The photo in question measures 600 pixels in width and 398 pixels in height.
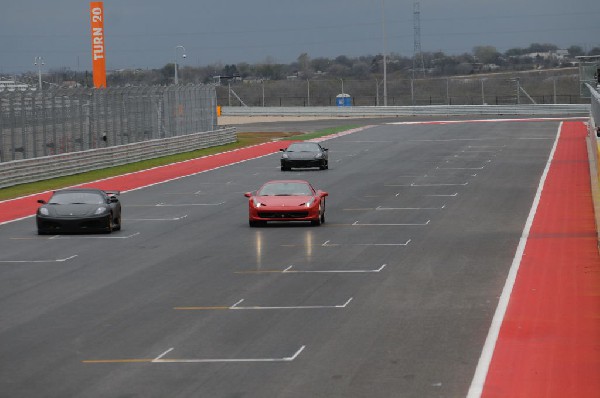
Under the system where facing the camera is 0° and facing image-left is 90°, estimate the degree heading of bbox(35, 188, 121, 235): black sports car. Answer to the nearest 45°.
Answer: approximately 0°

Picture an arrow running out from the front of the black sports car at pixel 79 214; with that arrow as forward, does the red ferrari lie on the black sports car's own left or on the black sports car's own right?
on the black sports car's own left

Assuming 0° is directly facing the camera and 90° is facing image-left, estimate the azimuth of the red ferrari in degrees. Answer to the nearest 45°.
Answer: approximately 0°

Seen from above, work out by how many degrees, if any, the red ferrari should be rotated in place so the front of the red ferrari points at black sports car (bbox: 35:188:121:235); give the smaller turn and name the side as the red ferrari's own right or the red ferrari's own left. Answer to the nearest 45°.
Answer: approximately 90° to the red ferrari's own right

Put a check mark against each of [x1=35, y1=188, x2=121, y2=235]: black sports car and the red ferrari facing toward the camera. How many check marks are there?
2
